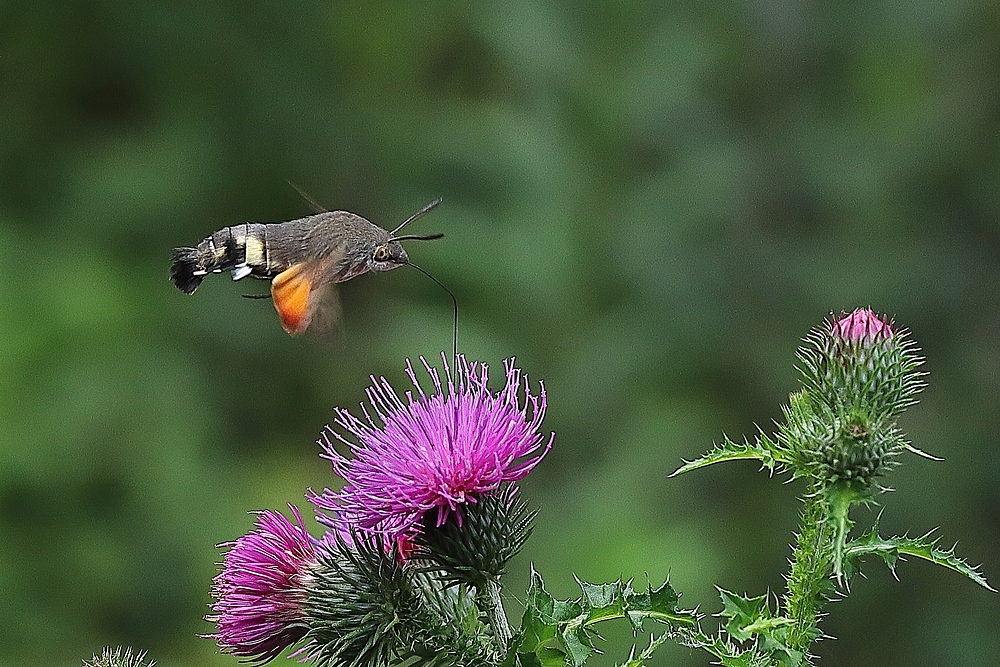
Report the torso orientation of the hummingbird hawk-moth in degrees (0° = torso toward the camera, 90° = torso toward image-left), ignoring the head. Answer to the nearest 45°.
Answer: approximately 270°

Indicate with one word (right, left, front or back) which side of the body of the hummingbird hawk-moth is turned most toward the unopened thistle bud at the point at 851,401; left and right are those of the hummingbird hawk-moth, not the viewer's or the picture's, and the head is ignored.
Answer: front
